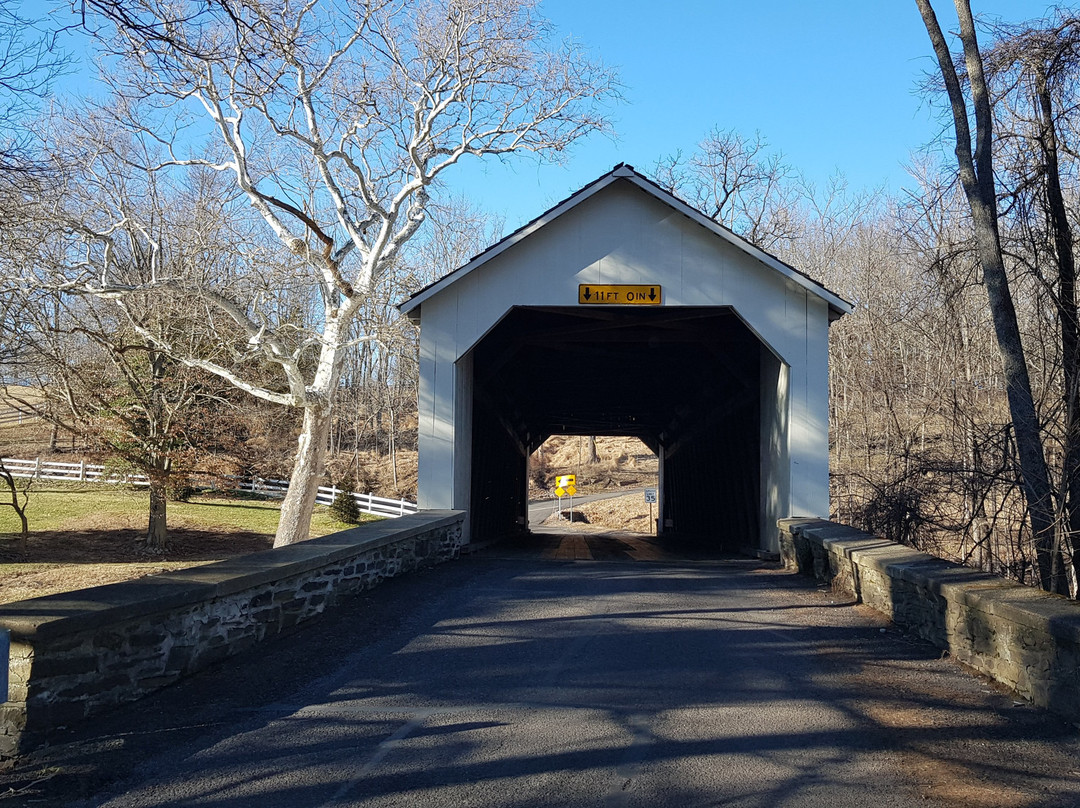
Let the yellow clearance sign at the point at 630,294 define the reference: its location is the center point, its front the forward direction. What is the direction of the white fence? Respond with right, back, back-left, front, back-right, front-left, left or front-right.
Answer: back-right

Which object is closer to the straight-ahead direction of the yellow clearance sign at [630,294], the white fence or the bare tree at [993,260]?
the bare tree

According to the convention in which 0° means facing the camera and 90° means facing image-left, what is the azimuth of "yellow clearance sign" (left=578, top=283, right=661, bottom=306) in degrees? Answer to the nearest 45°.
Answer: approximately 0°

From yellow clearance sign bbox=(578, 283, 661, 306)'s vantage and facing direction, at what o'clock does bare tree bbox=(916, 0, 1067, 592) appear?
The bare tree is roughly at 11 o'clock from the yellow clearance sign.
